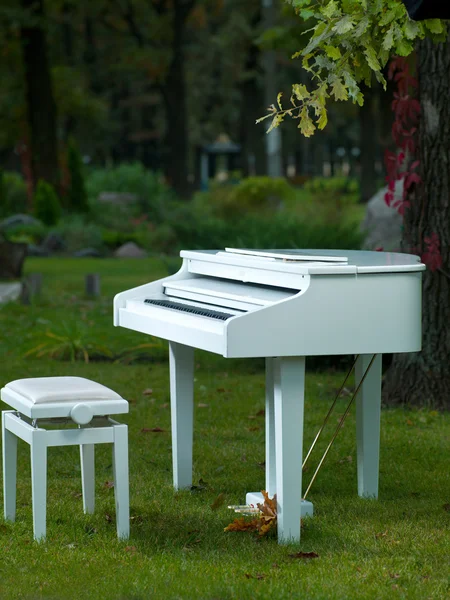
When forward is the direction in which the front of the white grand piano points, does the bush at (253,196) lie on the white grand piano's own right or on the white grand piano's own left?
on the white grand piano's own right

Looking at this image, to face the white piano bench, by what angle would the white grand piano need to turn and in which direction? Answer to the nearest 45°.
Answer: approximately 45° to its right

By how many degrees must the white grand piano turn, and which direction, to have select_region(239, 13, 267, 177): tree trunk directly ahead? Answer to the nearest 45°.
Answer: approximately 135° to its right

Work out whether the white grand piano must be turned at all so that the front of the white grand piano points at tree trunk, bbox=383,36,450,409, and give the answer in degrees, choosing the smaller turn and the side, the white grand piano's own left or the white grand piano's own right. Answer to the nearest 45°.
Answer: approximately 135° to the white grand piano's own right

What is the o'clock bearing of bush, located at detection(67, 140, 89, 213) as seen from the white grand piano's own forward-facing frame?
The bush is roughly at 4 o'clock from the white grand piano.

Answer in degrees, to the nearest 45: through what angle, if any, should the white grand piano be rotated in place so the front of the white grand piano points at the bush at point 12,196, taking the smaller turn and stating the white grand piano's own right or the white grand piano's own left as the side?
approximately 135° to the white grand piano's own right

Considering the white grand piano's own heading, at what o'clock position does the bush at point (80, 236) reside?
The bush is roughly at 4 o'clock from the white grand piano.

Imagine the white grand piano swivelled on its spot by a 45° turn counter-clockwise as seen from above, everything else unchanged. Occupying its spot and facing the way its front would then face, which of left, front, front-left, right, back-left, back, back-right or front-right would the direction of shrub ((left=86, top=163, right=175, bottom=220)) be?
back

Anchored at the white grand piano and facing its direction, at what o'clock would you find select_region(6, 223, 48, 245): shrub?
The shrub is roughly at 4 o'clock from the white grand piano.

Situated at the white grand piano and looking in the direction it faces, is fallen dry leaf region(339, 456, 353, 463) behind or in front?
behind

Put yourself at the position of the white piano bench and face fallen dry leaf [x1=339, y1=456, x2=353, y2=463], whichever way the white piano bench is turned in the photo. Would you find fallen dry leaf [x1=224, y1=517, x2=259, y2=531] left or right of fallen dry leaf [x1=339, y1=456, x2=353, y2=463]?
right

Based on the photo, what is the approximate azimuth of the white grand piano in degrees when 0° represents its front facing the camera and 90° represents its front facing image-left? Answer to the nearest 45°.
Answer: approximately 45°
